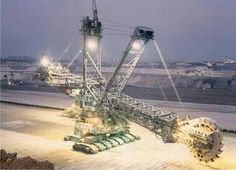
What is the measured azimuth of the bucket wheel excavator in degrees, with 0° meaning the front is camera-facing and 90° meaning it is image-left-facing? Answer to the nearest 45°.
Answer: approximately 315°
